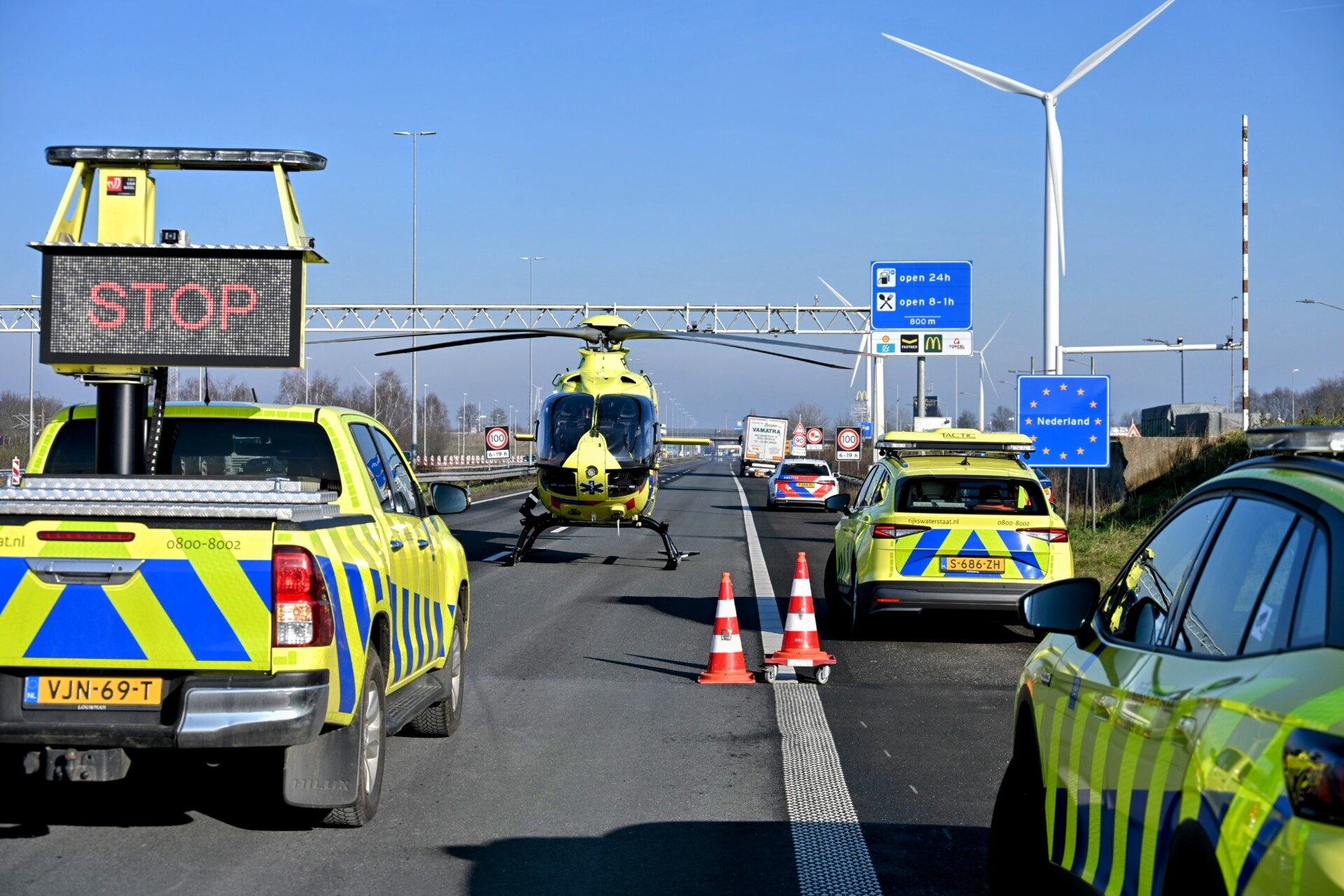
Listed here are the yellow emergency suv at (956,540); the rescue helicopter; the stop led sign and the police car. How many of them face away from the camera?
2

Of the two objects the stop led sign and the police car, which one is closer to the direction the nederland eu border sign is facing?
the stop led sign

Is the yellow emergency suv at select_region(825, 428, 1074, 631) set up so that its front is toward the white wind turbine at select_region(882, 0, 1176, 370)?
yes

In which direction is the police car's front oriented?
away from the camera

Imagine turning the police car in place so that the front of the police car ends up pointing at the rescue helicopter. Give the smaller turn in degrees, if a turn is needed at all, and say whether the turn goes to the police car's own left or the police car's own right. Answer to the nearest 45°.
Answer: approximately 180°

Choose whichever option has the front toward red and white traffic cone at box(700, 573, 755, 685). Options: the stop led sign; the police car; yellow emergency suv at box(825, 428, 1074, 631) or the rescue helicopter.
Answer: the rescue helicopter

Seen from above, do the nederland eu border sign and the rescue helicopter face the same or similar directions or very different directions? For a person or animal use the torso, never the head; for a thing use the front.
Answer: same or similar directions

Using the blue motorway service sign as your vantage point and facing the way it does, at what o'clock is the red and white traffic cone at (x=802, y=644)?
The red and white traffic cone is roughly at 12 o'clock from the blue motorway service sign.

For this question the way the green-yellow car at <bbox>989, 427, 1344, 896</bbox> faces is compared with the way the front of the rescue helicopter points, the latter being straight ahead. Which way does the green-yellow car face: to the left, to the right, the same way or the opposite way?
the opposite way

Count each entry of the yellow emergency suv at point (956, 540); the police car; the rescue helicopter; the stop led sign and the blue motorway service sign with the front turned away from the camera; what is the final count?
2

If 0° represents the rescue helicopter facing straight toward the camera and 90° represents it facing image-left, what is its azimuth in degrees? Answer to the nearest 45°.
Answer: approximately 0°

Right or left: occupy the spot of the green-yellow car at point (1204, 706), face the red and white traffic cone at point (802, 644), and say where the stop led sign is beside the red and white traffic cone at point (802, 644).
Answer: left

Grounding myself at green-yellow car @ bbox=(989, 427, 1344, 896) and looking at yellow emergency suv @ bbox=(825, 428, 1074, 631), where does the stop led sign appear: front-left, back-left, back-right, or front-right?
front-left

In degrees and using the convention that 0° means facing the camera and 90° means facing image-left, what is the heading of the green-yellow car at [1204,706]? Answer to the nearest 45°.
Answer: approximately 135°

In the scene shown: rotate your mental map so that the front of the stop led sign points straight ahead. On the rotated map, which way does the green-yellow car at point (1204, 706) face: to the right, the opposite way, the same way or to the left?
the opposite way

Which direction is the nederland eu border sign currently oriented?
toward the camera

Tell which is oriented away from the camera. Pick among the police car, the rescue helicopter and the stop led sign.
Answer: the police car

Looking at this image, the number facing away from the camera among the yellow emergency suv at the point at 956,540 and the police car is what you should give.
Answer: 2

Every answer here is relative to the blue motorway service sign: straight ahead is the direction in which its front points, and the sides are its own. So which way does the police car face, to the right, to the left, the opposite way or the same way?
the opposite way
